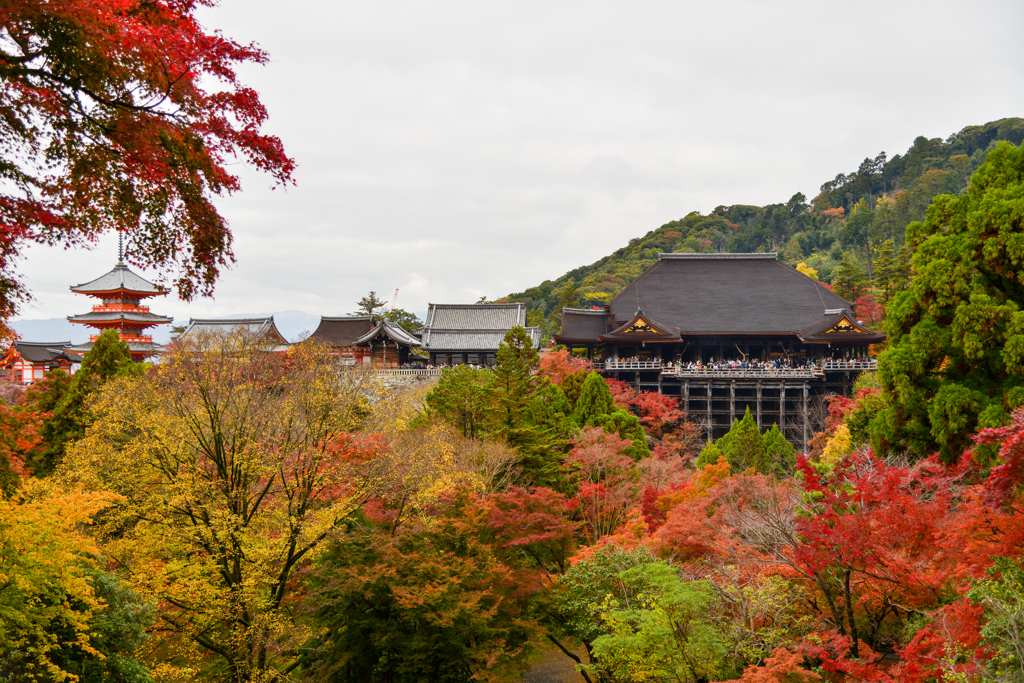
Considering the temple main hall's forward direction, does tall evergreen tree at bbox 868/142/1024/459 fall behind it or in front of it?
in front

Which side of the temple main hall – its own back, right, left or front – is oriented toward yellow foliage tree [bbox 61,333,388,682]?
front

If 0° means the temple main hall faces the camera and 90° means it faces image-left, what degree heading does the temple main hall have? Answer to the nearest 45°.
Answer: approximately 0°

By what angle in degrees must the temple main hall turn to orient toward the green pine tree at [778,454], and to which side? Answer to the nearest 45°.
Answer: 0° — it already faces it

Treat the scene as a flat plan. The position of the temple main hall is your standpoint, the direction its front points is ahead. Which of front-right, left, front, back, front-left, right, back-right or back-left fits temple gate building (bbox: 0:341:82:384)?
right

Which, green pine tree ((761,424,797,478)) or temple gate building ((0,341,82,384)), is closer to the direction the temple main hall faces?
the green pine tree

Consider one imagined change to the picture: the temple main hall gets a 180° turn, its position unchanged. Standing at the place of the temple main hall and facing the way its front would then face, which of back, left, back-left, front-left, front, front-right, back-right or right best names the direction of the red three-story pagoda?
left

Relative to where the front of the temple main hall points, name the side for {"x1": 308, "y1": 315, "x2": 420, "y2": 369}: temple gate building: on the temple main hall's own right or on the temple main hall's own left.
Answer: on the temple main hall's own right

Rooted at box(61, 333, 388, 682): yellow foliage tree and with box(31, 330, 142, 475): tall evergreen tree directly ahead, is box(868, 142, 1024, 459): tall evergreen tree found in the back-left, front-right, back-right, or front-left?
back-right

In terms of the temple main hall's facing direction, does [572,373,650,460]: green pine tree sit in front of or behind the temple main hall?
in front
